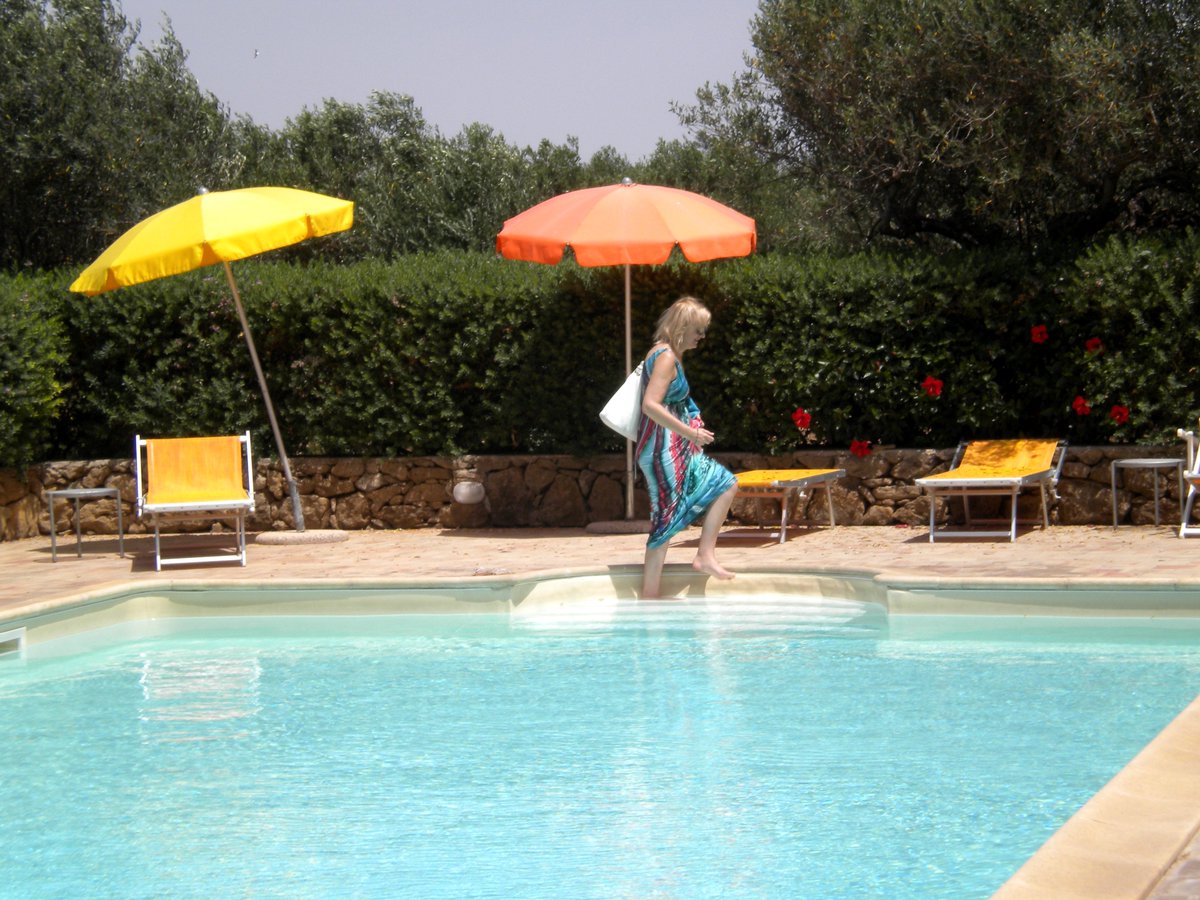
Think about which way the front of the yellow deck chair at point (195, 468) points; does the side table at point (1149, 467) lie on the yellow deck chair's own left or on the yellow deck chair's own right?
on the yellow deck chair's own left

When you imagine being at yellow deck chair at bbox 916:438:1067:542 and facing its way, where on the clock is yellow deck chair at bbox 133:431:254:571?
yellow deck chair at bbox 133:431:254:571 is roughly at 1 o'clock from yellow deck chair at bbox 916:438:1067:542.

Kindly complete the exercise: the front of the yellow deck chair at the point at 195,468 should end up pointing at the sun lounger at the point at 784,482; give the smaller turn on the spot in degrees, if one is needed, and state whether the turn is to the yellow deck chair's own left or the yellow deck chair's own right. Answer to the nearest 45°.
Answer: approximately 90° to the yellow deck chair's own left

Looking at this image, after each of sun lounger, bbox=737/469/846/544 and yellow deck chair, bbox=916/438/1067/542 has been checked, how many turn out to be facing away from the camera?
0

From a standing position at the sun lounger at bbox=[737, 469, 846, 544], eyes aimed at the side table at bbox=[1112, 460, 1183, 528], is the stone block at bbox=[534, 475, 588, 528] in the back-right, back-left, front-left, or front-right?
back-left

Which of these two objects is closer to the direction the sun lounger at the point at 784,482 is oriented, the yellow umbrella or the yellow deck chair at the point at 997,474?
the yellow umbrella

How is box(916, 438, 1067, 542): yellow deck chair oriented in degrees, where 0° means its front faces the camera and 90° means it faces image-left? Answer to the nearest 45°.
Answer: approximately 45°

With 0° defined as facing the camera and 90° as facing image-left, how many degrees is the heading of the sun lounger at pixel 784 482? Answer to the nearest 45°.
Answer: approximately 45°

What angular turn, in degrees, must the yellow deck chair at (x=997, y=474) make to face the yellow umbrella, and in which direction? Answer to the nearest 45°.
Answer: approximately 45° to its right

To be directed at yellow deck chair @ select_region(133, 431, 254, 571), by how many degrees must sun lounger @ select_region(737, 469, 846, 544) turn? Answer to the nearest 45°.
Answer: approximately 45° to its right
